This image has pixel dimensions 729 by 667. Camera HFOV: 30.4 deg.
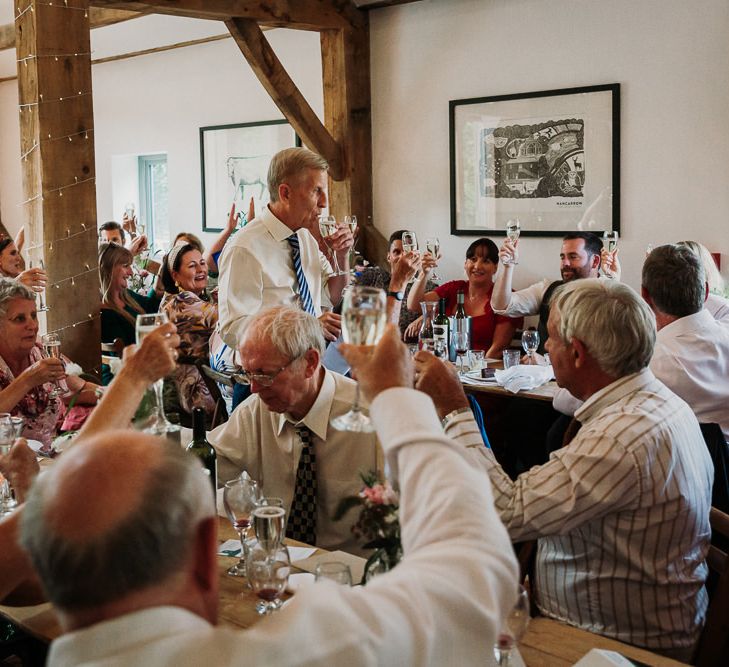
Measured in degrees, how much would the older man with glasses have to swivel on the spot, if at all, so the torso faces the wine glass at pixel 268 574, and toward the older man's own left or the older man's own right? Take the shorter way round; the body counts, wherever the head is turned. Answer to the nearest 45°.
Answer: approximately 45° to the older man's own left

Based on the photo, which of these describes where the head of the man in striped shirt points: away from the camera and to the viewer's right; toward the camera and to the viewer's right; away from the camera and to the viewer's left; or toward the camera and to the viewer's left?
away from the camera and to the viewer's left

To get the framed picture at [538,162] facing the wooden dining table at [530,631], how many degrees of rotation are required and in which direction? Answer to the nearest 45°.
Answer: approximately 45° to its left

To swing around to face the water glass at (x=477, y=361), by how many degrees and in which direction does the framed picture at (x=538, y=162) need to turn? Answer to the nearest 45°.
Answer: approximately 45° to its left

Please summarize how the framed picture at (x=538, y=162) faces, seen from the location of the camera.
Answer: facing the viewer and to the left of the viewer

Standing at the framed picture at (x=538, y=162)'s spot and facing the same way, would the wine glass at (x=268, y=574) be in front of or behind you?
in front

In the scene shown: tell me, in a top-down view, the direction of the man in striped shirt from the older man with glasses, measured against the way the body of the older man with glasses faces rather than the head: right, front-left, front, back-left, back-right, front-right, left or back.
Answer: left

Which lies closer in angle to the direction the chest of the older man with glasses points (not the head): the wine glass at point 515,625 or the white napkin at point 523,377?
the wine glass

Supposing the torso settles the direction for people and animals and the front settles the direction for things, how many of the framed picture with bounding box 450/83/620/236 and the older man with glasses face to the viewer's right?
0

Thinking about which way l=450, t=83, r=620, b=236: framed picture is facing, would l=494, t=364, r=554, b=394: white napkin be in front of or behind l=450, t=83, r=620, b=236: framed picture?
in front

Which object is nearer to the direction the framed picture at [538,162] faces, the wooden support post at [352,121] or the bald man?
the bald man
